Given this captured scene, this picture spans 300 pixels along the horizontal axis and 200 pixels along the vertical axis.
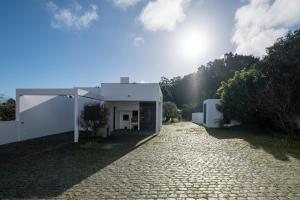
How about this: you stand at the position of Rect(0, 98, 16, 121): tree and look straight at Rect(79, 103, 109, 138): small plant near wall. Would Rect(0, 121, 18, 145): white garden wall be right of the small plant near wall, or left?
right

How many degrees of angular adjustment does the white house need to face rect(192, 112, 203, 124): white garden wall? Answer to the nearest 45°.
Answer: approximately 135° to its left

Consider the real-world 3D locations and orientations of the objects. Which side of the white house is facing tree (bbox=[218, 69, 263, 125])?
left

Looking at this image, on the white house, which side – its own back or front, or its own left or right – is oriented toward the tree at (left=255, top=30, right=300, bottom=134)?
left

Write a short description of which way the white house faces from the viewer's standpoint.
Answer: facing the viewer

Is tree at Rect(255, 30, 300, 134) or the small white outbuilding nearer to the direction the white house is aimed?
the tree

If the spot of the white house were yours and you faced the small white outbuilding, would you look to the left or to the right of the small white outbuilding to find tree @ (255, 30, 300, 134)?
right
